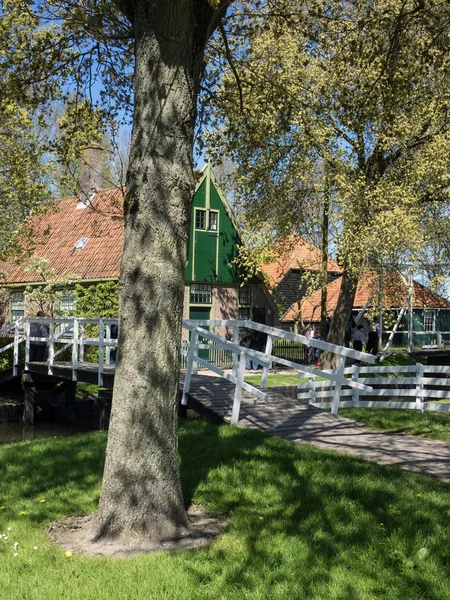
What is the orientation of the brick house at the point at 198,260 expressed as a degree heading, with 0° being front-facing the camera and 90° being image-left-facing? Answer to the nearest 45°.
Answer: approximately 315°

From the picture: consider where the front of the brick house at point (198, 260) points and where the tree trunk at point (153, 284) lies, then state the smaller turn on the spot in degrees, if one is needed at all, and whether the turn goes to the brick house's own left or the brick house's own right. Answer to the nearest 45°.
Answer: approximately 45° to the brick house's own right
